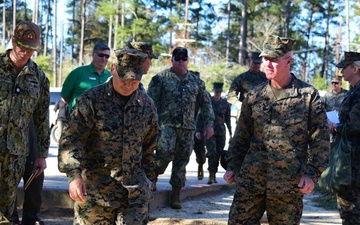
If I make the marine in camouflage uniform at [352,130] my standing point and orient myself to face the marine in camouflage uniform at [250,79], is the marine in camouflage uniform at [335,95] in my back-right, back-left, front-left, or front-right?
front-right

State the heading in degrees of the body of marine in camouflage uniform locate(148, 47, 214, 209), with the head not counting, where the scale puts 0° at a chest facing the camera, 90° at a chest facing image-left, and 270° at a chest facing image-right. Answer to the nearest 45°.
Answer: approximately 0°

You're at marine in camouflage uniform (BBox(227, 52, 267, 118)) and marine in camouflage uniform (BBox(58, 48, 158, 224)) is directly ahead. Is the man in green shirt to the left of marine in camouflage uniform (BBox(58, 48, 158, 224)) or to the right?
right

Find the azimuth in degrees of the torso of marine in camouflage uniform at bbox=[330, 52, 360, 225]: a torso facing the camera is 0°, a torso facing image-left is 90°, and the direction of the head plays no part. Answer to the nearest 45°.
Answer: approximately 90°

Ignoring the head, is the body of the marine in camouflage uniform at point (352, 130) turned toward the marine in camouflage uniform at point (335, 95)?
no

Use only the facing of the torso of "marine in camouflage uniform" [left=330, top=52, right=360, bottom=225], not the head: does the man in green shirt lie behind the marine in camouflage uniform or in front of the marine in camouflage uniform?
in front

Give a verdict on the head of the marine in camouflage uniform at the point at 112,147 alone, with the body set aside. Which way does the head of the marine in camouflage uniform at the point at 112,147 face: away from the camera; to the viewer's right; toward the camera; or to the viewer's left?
toward the camera

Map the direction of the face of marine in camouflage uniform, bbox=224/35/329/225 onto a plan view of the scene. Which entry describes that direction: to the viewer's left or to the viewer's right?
to the viewer's left

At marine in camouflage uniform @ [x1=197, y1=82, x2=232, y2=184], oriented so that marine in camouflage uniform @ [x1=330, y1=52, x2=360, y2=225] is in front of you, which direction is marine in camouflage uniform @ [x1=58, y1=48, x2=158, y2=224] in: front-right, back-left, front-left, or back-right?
front-right

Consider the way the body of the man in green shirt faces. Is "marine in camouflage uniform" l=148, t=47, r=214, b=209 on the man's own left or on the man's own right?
on the man's own left

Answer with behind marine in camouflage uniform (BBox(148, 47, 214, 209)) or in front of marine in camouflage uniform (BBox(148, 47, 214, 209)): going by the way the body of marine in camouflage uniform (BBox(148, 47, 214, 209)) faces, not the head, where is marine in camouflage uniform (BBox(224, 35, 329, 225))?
in front

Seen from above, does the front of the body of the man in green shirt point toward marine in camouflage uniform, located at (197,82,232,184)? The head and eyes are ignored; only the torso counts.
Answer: no

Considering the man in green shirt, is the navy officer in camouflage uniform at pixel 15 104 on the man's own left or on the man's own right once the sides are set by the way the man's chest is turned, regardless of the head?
on the man's own right

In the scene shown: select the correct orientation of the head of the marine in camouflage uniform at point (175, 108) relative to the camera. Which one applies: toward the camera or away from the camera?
toward the camera
